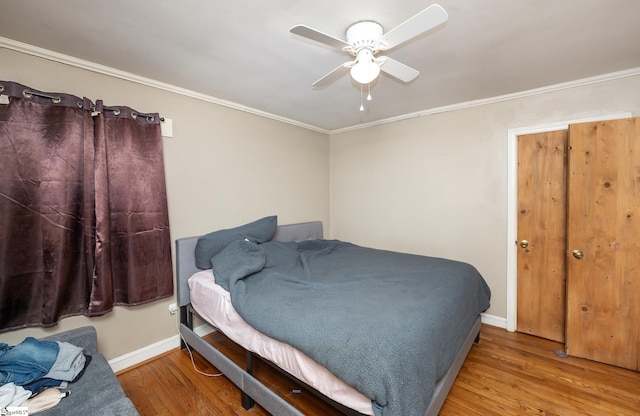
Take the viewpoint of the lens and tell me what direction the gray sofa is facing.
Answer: facing the viewer and to the right of the viewer

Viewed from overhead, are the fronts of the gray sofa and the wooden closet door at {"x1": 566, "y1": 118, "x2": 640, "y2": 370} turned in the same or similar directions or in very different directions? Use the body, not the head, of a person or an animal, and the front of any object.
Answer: very different directions

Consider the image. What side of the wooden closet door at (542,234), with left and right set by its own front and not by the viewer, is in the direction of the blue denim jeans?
front

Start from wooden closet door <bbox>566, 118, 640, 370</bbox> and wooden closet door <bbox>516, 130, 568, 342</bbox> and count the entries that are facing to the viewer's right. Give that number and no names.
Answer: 0

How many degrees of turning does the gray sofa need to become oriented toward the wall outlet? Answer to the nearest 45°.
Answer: approximately 90° to its left

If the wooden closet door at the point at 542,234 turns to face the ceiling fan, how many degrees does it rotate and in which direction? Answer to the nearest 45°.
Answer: approximately 45° to its right

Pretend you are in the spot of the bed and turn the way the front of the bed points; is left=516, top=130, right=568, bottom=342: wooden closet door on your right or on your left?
on your left

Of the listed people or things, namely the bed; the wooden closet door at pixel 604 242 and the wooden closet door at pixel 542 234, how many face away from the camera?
0

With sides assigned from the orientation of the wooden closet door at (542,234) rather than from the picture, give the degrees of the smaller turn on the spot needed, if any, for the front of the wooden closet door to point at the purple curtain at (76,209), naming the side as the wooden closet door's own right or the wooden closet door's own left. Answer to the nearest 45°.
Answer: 0° — it already faces it

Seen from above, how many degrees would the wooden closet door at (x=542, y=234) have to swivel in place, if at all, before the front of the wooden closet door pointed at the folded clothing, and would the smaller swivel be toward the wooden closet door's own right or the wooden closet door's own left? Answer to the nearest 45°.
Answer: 0° — it already faces it

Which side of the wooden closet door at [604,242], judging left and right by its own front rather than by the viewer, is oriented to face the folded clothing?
front

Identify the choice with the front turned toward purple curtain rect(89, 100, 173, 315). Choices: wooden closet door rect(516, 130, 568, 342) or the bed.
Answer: the wooden closet door

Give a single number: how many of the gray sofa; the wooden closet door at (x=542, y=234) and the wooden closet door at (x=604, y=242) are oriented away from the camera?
0

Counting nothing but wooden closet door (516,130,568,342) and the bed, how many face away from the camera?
0

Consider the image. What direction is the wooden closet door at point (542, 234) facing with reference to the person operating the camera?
facing the viewer and to the left of the viewer
